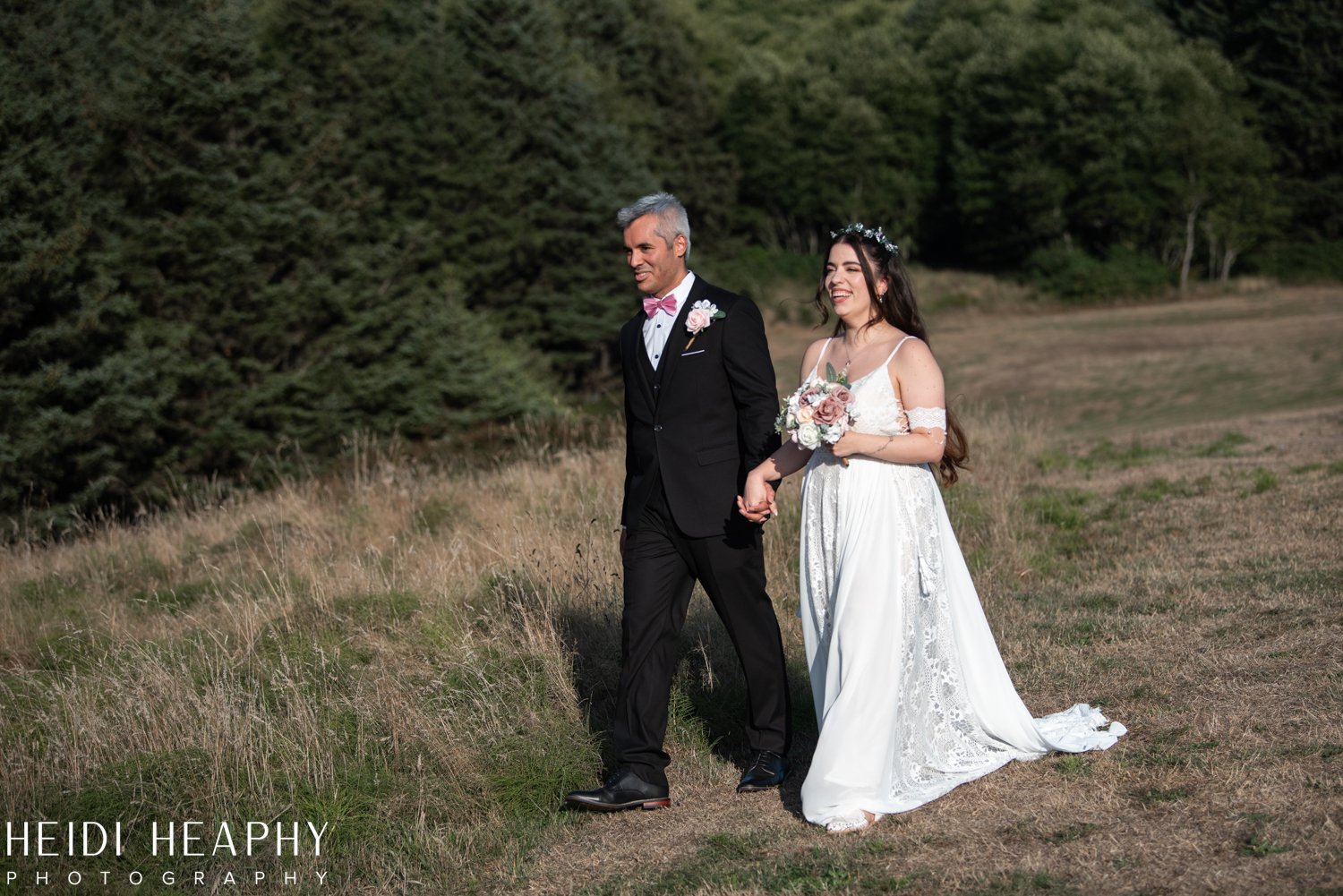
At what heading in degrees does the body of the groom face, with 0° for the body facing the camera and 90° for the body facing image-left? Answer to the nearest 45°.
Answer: approximately 45°

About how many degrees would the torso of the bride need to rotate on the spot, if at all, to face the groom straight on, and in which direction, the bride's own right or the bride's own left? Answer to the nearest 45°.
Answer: approximately 45° to the bride's own right

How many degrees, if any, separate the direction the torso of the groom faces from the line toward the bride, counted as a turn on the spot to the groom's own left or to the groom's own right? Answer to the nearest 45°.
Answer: approximately 90° to the groom's own left

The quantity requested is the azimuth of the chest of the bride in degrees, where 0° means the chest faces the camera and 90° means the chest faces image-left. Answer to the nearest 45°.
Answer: approximately 45°
